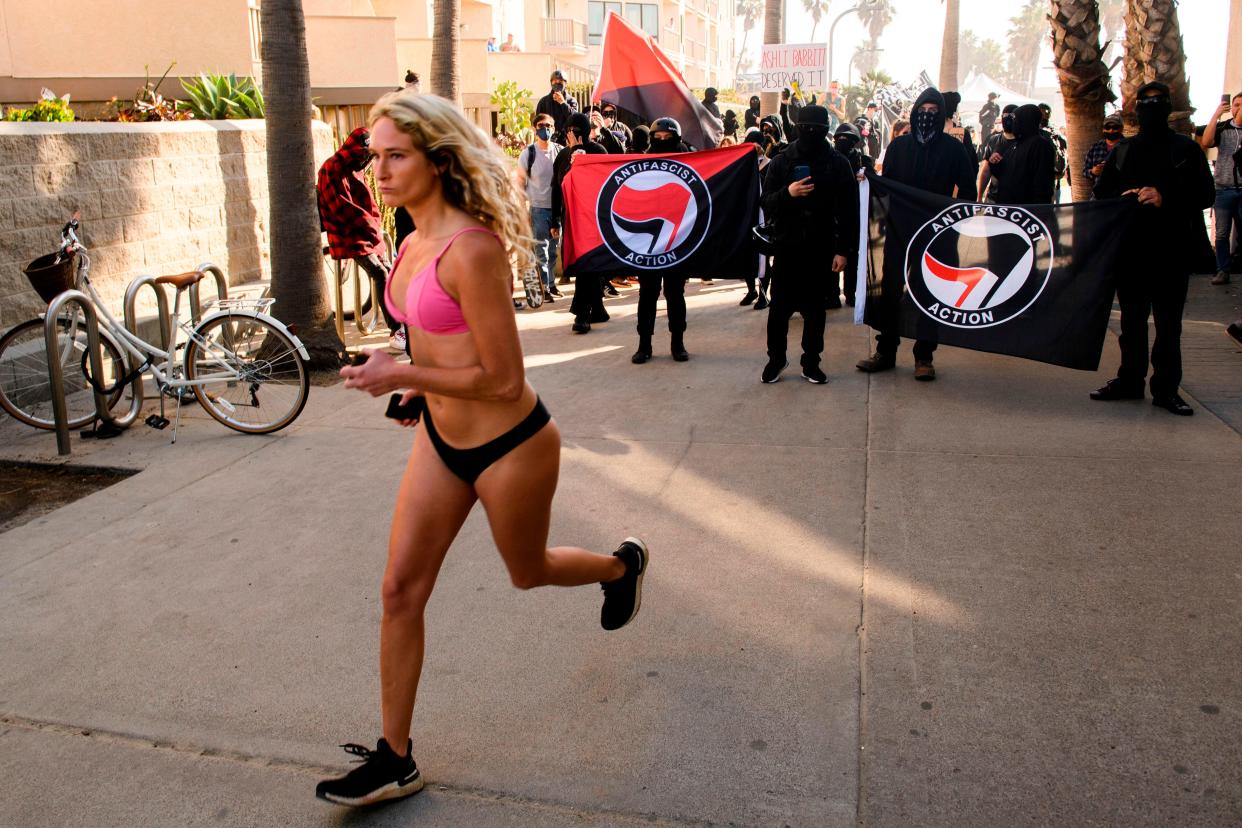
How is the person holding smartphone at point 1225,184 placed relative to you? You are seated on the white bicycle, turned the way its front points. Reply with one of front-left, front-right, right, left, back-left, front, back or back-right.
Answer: back

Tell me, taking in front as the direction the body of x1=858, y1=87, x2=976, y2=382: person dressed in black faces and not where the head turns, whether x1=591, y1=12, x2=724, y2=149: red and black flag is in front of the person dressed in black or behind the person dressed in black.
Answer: behind

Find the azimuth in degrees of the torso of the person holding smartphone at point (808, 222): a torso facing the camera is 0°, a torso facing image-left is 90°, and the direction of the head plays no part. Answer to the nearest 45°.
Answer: approximately 0°

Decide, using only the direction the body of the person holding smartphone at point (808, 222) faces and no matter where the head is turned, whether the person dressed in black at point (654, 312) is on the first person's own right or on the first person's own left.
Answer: on the first person's own right

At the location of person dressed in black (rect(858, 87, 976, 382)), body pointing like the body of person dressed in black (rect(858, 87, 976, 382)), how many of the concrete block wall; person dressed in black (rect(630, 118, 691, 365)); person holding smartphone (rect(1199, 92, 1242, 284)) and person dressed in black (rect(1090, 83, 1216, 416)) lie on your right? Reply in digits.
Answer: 2

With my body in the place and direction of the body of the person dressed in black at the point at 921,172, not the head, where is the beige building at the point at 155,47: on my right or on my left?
on my right

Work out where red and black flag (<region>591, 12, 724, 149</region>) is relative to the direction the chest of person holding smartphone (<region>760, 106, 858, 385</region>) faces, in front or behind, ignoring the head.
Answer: behind

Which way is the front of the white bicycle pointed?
to the viewer's left

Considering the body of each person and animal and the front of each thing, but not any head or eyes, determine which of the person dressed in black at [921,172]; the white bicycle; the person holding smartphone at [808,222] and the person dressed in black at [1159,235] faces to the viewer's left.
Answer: the white bicycle

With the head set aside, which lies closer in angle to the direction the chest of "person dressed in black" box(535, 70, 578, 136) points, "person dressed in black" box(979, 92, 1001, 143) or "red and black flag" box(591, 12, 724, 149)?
the red and black flag

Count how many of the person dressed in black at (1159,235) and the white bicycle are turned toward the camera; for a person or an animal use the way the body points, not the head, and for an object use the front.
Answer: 1

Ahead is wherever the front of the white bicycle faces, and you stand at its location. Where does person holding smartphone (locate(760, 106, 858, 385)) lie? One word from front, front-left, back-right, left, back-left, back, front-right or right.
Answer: back

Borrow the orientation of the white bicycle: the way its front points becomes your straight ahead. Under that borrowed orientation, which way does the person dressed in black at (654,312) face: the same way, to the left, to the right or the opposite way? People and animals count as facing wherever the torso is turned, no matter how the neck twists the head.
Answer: to the left

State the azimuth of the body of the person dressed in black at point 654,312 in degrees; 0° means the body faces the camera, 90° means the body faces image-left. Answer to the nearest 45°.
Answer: approximately 0°

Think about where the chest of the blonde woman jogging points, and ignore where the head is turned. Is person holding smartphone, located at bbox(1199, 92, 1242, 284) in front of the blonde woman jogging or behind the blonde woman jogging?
behind

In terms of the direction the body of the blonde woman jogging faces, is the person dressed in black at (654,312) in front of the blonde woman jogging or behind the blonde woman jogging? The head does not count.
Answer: behind
